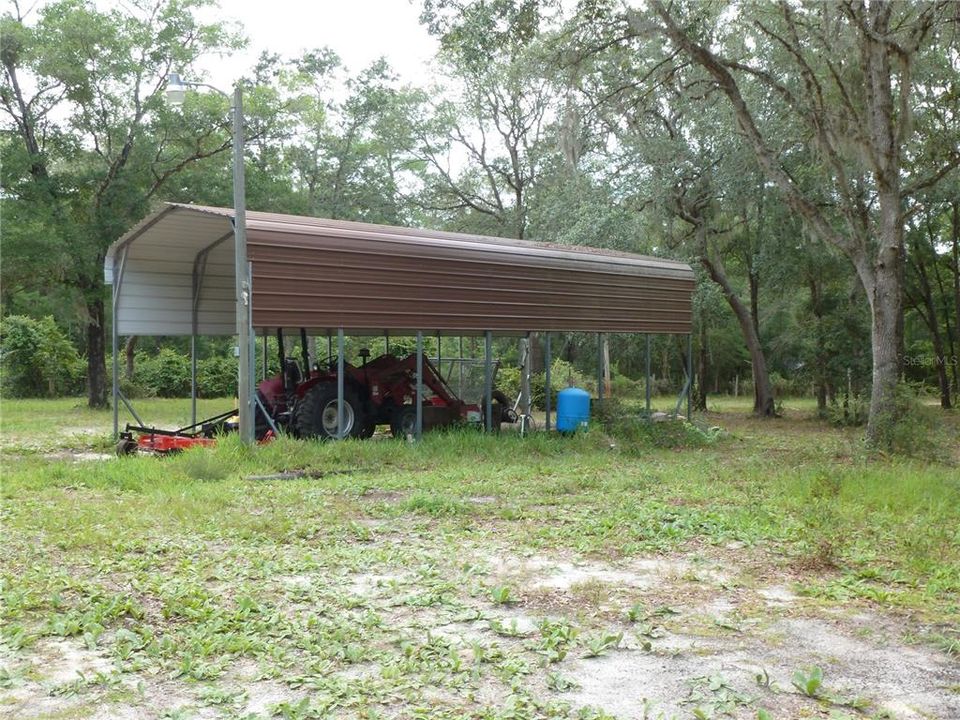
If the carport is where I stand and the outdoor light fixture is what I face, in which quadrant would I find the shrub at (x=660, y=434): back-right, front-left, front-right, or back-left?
back-left

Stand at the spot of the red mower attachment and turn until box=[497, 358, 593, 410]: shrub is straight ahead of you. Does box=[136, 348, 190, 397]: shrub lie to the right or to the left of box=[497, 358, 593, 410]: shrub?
left

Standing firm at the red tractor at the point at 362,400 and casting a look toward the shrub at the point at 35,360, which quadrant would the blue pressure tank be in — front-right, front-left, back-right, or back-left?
back-right
